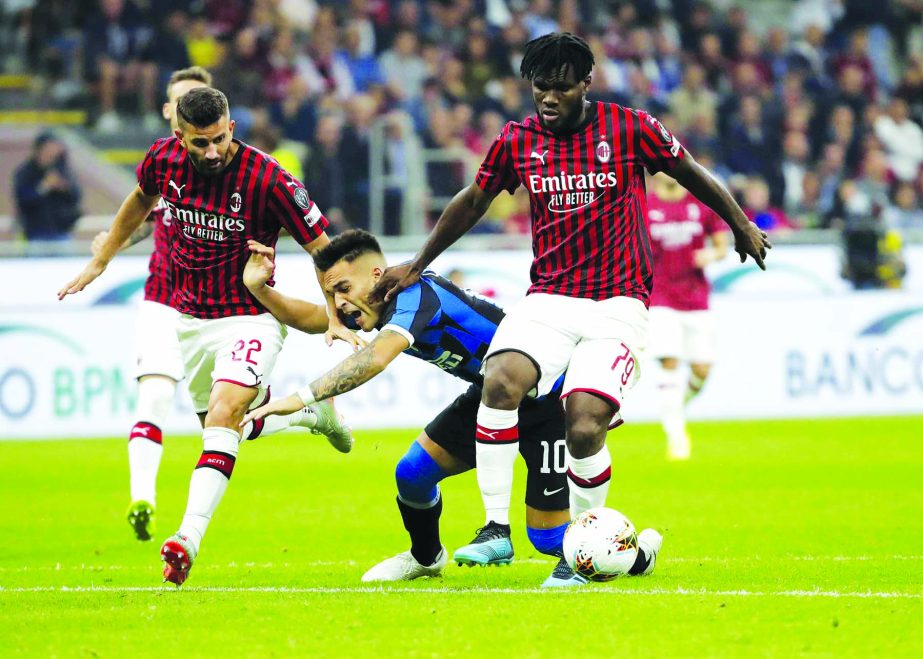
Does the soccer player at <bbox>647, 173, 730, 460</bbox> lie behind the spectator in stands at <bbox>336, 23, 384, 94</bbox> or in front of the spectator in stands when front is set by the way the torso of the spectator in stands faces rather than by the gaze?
in front

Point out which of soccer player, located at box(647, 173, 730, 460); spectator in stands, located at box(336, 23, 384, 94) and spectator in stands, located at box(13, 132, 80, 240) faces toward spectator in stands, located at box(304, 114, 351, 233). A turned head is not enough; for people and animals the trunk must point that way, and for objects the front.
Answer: spectator in stands, located at box(336, 23, 384, 94)

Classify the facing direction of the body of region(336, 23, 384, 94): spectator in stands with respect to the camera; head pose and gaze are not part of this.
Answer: toward the camera

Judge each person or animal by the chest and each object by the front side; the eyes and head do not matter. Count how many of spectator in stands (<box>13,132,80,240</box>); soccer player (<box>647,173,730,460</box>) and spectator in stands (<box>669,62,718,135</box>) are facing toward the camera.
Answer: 3

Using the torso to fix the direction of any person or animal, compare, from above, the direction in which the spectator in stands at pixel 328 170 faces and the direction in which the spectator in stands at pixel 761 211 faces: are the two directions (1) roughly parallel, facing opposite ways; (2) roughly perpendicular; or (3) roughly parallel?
roughly parallel

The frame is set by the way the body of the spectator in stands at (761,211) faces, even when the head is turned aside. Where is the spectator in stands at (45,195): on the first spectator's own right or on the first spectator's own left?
on the first spectator's own right

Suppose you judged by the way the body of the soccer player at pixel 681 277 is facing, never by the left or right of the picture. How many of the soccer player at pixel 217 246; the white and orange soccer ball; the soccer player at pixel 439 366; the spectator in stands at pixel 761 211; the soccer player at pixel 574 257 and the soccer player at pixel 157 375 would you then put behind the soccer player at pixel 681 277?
1

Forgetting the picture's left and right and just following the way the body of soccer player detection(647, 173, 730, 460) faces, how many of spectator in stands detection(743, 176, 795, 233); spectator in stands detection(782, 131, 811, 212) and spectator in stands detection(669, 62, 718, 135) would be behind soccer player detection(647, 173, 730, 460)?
3

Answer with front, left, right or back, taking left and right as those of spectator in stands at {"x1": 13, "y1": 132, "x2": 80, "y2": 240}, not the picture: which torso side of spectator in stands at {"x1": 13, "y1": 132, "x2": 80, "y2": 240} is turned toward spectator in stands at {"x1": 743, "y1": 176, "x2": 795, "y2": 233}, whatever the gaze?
left

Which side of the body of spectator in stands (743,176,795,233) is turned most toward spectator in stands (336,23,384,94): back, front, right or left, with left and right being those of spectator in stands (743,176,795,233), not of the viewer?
right

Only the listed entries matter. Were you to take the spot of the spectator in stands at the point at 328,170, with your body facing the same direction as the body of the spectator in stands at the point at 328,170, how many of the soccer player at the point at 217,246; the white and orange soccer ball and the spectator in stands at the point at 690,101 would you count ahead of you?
2

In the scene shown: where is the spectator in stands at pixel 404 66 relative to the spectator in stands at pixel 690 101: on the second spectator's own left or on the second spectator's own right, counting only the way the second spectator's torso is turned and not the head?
on the second spectator's own right

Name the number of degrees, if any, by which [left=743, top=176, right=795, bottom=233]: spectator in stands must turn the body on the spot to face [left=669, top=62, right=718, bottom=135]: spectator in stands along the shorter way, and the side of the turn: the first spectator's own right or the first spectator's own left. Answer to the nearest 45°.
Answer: approximately 135° to the first spectator's own right

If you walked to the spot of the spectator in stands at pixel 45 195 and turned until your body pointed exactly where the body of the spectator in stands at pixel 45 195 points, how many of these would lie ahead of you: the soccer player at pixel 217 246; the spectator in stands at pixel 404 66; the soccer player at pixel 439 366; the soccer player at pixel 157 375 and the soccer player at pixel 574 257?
4

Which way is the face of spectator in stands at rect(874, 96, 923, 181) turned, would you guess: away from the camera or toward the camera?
toward the camera

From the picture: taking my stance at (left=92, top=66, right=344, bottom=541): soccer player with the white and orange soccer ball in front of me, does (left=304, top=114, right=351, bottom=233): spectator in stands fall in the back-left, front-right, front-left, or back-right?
back-left

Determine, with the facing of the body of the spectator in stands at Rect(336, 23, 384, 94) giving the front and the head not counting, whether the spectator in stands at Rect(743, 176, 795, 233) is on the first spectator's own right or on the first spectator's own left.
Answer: on the first spectator's own left

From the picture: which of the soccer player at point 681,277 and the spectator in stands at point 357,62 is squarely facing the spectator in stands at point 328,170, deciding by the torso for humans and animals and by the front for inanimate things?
the spectator in stands at point 357,62

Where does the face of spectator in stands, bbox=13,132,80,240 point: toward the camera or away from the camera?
toward the camera
